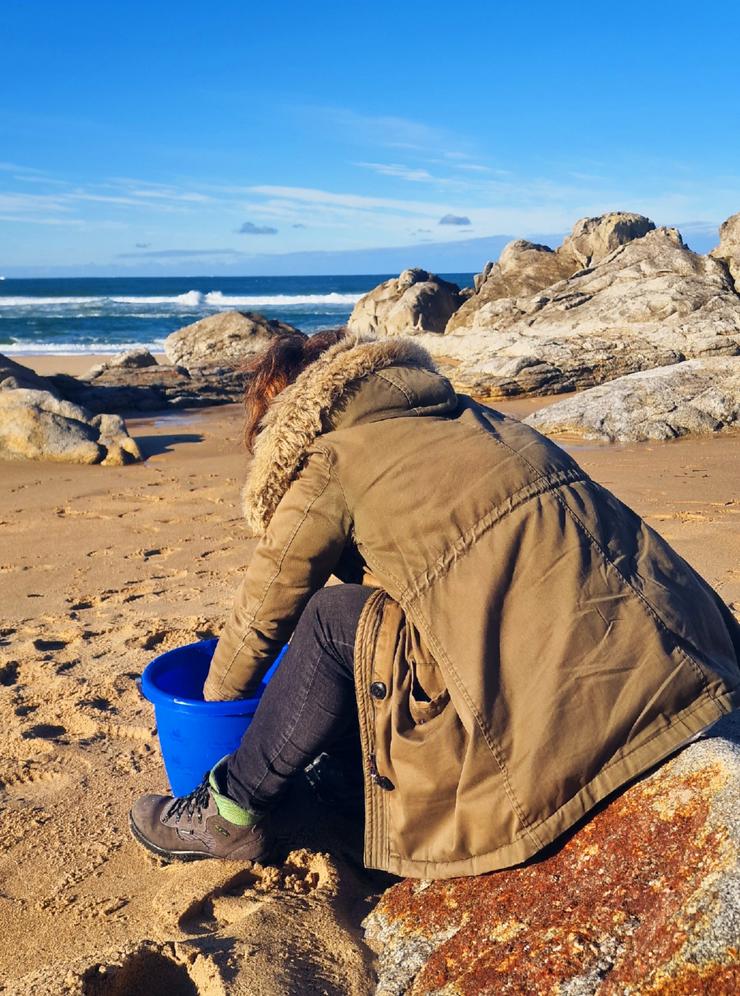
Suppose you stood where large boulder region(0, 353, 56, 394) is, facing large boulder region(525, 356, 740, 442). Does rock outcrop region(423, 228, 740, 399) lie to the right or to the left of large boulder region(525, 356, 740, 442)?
left

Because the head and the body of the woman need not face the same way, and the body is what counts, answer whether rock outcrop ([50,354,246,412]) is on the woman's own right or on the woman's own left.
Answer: on the woman's own right

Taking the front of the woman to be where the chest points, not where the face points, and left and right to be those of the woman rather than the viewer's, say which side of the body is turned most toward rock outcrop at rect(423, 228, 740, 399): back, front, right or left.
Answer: right

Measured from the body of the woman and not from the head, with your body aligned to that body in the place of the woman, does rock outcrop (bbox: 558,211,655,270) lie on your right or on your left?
on your right

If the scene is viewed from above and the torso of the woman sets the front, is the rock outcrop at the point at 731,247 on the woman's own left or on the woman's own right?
on the woman's own right

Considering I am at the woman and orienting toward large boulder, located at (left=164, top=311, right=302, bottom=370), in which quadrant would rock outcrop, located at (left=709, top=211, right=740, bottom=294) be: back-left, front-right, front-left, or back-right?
front-right

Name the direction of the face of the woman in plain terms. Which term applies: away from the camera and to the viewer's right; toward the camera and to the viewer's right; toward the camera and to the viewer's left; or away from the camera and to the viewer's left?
away from the camera and to the viewer's left

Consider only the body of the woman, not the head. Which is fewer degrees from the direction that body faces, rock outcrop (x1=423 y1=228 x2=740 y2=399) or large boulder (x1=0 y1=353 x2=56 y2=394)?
the large boulder

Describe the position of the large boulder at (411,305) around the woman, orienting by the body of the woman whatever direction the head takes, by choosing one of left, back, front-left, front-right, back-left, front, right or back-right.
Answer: right

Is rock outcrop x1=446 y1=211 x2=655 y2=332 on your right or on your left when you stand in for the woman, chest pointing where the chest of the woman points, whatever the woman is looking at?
on your right

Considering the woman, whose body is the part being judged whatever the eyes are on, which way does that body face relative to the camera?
to the viewer's left
